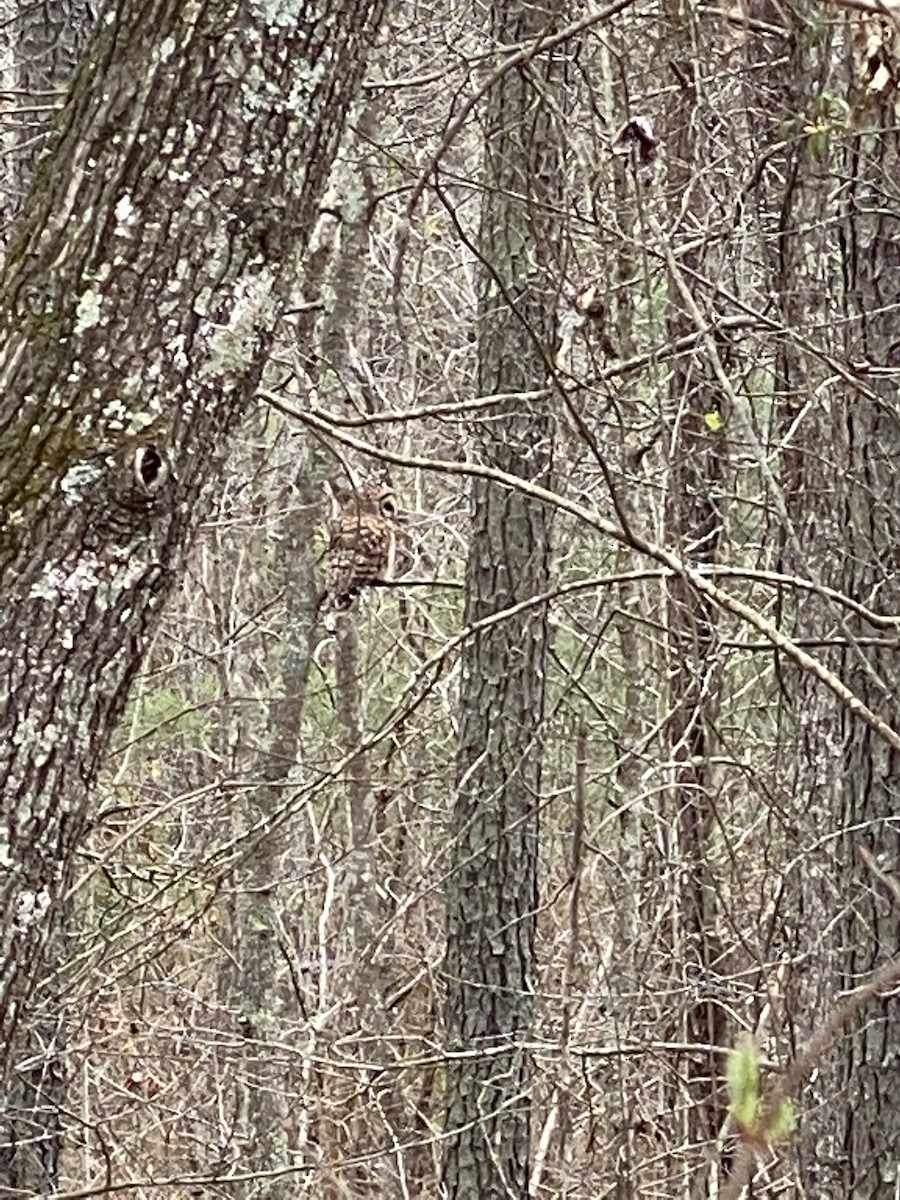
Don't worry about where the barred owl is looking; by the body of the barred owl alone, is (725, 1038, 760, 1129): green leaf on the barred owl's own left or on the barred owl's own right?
on the barred owl's own right

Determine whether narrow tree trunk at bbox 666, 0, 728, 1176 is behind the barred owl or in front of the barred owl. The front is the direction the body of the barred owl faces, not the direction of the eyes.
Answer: in front

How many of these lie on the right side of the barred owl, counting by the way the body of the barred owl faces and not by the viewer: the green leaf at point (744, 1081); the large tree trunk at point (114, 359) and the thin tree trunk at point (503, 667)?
2

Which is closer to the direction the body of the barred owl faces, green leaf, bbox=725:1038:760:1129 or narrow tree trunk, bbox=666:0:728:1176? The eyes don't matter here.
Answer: the narrow tree trunk
